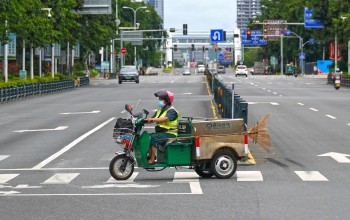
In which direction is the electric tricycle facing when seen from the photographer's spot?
facing to the left of the viewer
